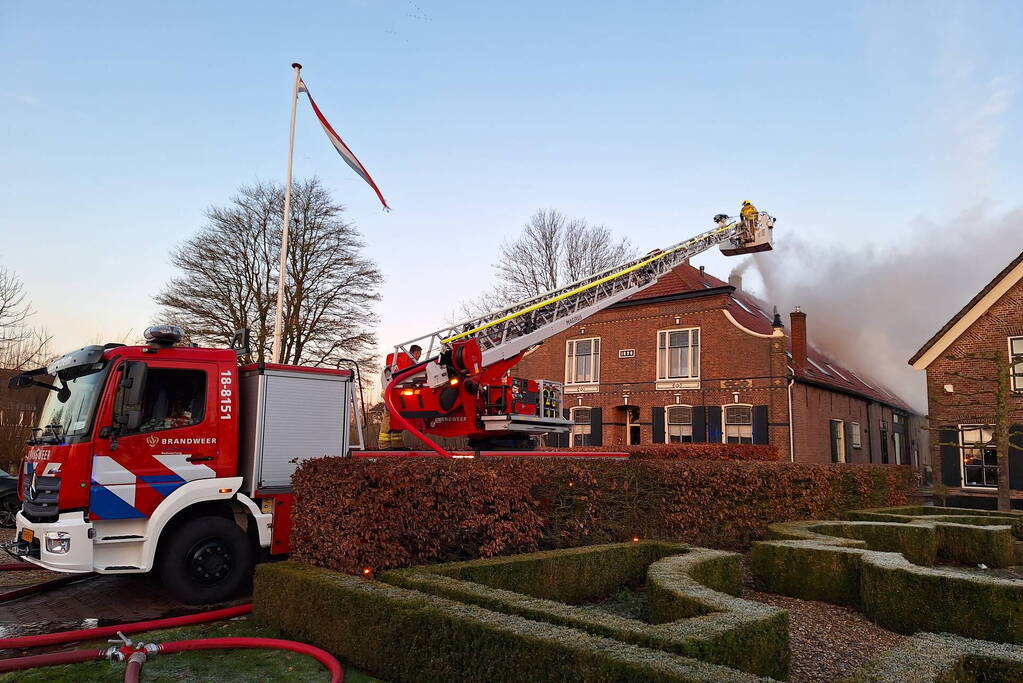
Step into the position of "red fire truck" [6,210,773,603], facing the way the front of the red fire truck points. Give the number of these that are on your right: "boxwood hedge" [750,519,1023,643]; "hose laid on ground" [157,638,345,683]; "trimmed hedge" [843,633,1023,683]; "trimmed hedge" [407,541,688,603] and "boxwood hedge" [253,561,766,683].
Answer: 0

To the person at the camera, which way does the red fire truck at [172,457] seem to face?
facing the viewer and to the left of the viewer

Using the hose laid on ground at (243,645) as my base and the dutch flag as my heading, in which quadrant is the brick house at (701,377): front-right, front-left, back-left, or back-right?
front-right

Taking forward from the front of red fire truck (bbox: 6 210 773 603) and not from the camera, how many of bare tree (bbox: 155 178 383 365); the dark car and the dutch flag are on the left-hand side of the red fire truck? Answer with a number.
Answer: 0

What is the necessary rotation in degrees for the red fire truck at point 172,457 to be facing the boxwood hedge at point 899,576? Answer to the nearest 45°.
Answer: approximately 135° to its left

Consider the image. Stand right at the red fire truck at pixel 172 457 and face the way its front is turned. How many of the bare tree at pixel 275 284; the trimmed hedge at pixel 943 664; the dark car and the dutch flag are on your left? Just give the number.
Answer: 1

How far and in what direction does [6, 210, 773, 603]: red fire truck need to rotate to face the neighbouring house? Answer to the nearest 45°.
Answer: approximately 180°

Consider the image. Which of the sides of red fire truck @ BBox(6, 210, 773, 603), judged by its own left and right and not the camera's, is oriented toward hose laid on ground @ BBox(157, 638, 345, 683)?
left

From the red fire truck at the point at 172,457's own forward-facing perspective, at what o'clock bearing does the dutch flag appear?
The dutch flag is roughly at 5 o'clock from the red fire truck.

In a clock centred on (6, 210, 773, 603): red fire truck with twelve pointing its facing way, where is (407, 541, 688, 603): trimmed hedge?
The trimmed hedge is roughly at 8 o'clock from the red fire truck.

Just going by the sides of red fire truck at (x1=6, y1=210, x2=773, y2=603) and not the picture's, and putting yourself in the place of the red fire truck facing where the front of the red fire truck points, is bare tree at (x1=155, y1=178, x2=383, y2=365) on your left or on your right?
on your right

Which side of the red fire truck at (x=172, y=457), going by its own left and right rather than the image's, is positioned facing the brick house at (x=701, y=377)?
back

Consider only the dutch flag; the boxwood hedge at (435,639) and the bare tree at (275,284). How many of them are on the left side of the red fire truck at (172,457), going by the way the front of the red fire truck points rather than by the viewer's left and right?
1

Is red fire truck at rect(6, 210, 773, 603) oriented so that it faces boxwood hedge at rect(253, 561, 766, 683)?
no

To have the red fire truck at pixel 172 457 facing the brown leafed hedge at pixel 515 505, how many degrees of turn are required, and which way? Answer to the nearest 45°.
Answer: approximately 135° to its left

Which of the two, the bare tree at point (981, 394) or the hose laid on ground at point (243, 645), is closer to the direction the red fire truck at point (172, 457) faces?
the hose laid on ground

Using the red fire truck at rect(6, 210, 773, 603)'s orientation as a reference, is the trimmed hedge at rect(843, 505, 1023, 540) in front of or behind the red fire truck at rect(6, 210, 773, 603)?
behind

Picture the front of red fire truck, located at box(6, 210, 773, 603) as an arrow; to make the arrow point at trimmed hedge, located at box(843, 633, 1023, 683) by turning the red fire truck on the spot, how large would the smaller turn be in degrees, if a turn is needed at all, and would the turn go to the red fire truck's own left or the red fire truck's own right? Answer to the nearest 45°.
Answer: approximately 90° to the red fire truck's own left
